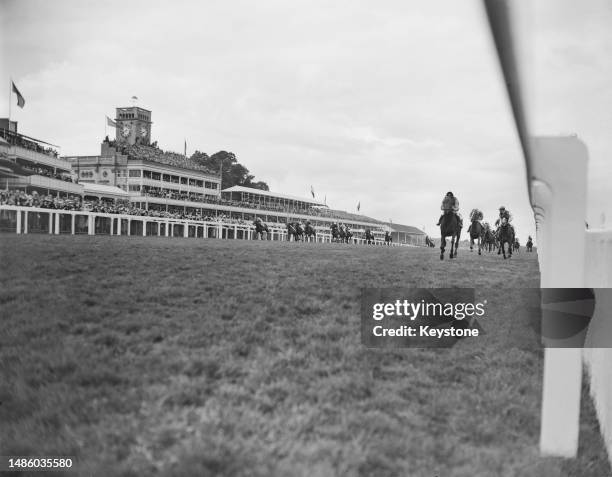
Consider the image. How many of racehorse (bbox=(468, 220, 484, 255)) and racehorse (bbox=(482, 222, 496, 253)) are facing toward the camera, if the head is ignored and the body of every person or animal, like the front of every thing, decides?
2

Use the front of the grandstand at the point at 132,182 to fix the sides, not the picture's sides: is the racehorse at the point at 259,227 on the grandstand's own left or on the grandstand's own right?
on the grandstand's own left

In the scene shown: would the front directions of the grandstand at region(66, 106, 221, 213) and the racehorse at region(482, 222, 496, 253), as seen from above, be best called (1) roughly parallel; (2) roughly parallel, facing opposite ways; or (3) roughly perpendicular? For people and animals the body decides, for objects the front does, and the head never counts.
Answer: roughly perpendicular

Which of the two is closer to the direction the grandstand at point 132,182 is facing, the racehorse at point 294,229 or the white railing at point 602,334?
the white railing

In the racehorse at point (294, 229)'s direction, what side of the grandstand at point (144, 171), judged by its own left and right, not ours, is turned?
left

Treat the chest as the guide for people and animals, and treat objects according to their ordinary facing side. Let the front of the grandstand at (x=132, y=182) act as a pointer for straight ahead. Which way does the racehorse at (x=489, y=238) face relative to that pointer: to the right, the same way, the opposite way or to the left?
to the right
